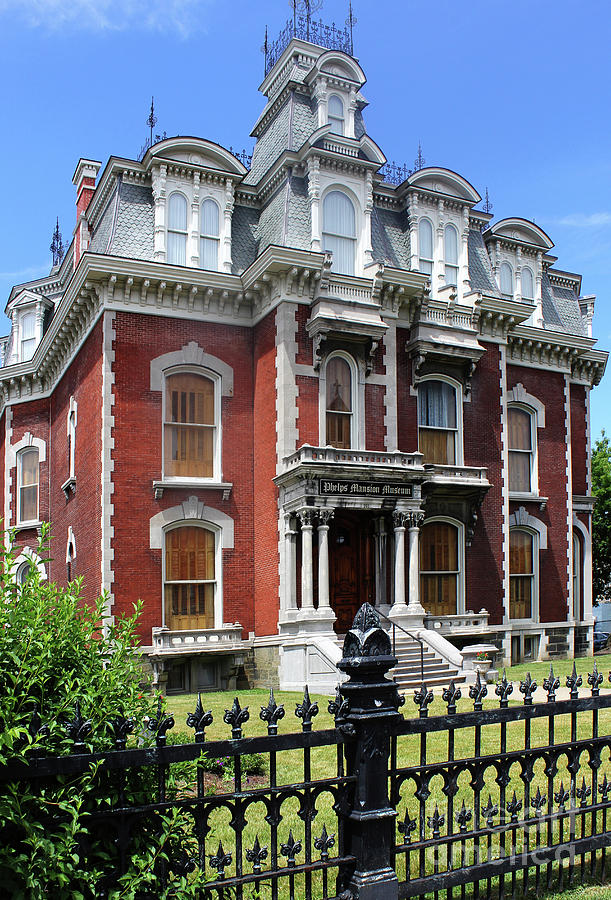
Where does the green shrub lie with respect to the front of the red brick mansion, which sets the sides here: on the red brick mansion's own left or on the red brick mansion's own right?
on the red brick mansion's own right

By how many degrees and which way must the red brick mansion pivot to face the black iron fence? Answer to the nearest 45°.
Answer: approximately 45° to its right

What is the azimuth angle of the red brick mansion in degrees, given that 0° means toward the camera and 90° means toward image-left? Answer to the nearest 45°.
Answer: approximately 315°
